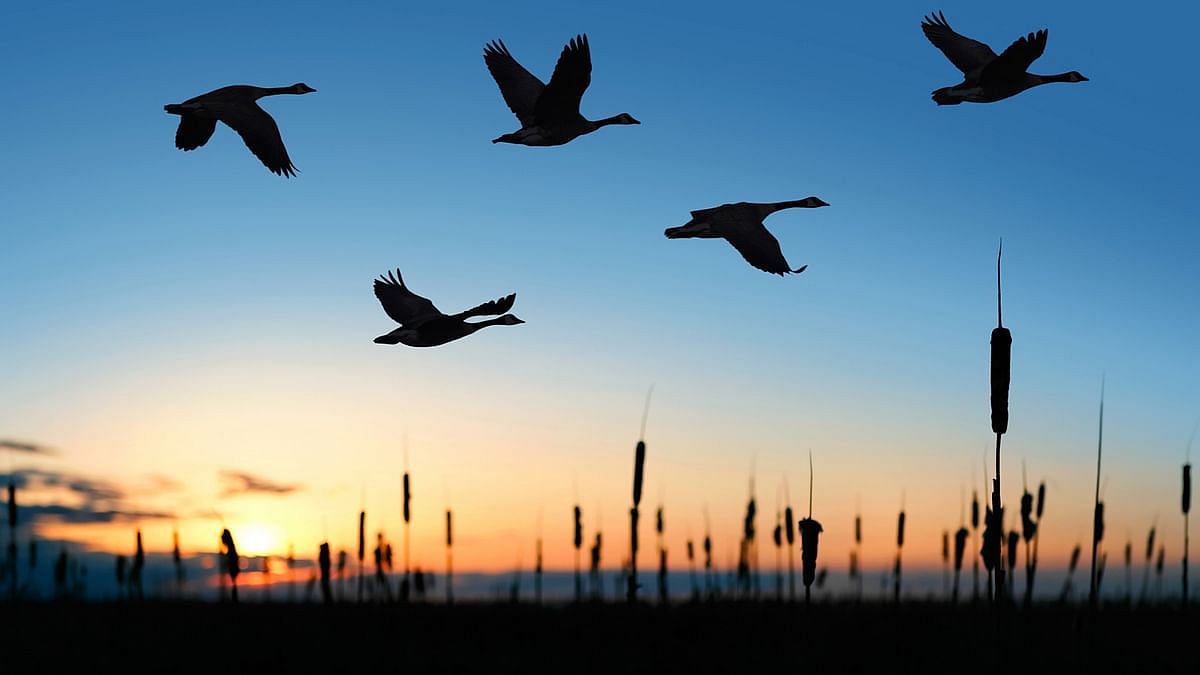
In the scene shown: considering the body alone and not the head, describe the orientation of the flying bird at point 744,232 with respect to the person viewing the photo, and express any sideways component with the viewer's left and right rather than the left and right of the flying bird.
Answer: facing to the right of the viewer

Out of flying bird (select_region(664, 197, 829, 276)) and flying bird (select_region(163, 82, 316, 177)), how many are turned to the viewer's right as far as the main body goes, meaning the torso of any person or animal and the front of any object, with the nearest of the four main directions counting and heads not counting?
2

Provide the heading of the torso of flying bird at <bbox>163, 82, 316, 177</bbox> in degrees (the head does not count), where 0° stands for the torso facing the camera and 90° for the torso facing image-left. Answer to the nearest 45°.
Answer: approximately 270°

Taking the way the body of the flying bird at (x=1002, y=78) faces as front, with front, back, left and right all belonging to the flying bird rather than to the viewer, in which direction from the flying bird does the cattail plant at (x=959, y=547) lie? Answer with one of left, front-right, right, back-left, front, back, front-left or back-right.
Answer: left

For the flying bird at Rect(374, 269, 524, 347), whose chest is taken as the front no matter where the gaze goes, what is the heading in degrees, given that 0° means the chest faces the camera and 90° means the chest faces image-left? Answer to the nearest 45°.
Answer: approximately 270°

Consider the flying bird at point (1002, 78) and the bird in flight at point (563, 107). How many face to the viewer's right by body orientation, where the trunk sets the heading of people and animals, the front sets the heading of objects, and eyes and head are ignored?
2

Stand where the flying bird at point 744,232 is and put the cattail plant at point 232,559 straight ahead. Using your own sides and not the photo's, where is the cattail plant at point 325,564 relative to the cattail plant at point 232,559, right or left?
right

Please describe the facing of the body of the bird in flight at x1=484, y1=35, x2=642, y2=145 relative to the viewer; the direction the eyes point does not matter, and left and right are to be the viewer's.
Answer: facing to the right of the viewer
